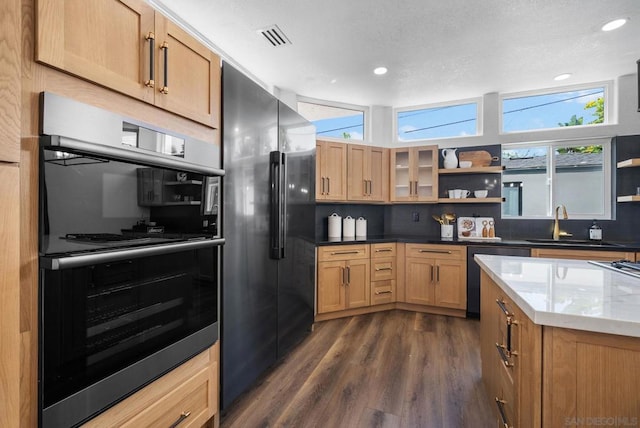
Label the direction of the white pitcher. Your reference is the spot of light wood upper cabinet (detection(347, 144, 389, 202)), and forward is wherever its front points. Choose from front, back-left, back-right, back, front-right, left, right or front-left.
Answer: front-left

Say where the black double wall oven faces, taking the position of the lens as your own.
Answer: facing the viewer and to the right of the viewer

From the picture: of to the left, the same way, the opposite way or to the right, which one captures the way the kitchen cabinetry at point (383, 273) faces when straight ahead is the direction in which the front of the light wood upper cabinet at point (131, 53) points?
to the right

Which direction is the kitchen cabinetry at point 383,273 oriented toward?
toward the camera

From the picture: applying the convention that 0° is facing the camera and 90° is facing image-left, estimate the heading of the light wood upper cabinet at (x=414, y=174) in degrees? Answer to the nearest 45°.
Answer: approximately 0°

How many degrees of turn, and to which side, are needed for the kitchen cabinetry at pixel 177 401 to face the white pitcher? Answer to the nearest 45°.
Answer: approximately 45° to its left

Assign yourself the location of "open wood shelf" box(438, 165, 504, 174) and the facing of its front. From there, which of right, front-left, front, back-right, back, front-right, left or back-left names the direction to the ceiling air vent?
front-right

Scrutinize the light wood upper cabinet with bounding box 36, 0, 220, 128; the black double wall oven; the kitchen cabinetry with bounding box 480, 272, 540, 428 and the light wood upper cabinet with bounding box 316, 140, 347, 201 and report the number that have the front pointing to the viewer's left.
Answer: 1

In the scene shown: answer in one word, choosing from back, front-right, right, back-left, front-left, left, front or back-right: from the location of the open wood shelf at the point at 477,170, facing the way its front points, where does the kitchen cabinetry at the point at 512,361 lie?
front

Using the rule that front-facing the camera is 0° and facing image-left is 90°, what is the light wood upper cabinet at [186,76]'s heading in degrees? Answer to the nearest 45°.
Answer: approximately 315°

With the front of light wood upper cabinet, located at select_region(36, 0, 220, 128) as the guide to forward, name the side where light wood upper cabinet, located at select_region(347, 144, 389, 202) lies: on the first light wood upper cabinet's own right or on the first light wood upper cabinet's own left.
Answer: on the first light wood upper cabinet's own left

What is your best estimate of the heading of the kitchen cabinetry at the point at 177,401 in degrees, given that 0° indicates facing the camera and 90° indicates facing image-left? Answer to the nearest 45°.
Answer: approximately 315°

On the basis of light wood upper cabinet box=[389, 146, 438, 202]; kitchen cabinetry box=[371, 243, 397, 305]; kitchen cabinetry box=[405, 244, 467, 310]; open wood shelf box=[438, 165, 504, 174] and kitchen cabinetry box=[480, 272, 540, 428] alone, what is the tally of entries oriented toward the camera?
4

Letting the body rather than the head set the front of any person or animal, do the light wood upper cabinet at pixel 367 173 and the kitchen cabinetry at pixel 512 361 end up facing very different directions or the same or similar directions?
very different directions

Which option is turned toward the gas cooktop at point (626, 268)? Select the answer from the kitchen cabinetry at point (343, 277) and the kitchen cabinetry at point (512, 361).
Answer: the kitchen cabinetry at point (343, 277)

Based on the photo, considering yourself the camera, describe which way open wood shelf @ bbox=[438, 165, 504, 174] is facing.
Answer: facing the viewer

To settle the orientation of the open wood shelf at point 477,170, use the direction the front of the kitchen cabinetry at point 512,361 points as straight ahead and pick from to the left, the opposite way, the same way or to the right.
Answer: to the left
